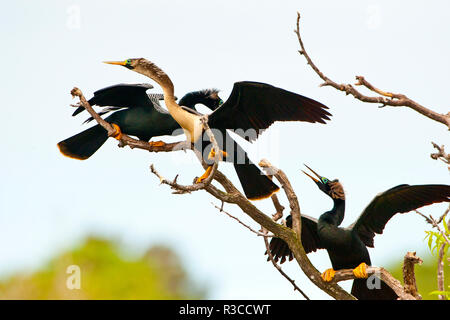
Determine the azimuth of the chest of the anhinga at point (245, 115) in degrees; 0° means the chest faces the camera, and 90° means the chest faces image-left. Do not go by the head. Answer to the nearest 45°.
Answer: approximately 90°

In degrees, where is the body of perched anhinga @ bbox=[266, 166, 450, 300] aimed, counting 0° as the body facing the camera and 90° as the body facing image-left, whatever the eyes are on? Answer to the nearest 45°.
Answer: approximately 45°

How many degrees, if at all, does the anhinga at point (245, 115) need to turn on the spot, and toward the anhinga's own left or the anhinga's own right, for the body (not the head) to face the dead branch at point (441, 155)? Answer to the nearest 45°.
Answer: approximately 180°
